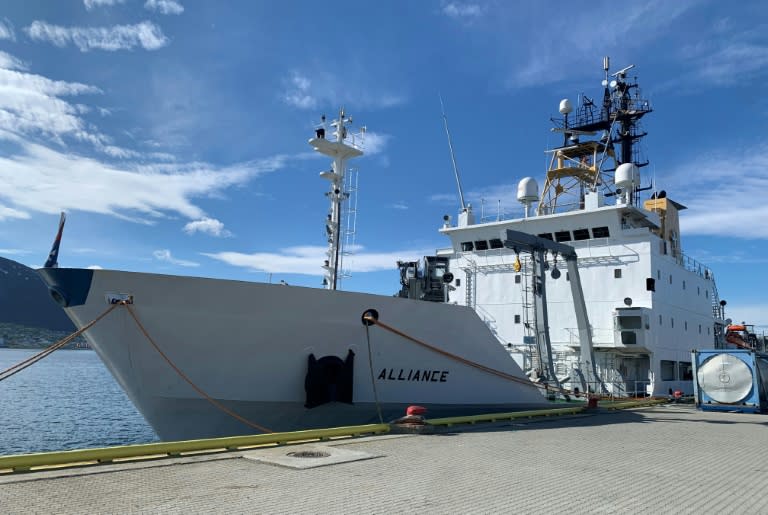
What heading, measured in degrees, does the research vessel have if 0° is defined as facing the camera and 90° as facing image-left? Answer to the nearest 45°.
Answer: approximately 45°

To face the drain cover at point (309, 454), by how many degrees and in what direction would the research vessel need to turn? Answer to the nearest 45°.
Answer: approximately 45° to its left
